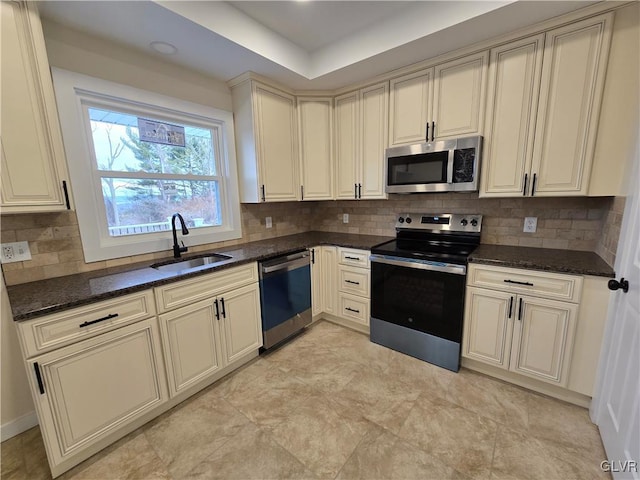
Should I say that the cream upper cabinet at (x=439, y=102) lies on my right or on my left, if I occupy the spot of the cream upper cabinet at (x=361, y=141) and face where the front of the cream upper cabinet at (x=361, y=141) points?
on my left

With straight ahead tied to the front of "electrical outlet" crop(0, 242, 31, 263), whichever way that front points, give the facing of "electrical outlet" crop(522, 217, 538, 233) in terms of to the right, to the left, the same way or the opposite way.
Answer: to the right

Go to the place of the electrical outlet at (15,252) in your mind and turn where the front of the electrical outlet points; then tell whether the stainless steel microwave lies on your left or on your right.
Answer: on your left

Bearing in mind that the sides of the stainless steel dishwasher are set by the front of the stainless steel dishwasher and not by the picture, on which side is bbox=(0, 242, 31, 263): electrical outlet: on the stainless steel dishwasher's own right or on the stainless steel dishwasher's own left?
on the stainless steel dishwasher's own right

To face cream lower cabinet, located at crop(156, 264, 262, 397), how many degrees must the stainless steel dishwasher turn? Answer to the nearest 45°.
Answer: approximately 90° to its right

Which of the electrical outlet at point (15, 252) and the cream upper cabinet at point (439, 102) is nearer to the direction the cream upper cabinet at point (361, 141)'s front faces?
the electrical outlet
